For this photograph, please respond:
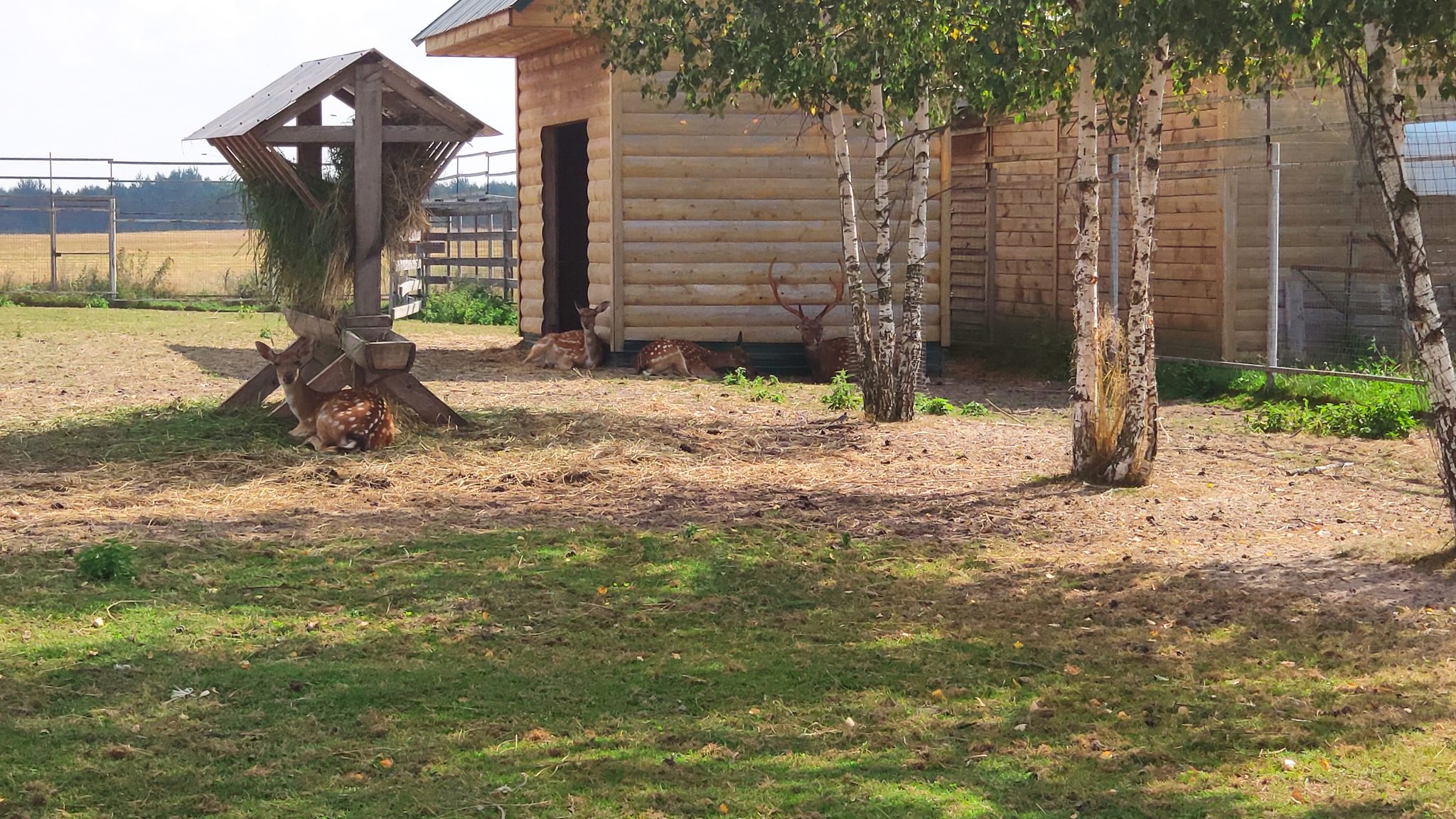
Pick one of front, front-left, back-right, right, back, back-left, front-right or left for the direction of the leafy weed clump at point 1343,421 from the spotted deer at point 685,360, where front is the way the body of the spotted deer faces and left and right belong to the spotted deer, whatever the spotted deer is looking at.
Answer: front-right

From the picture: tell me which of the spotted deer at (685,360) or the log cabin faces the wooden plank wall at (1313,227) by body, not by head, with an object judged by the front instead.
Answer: the spotted deer

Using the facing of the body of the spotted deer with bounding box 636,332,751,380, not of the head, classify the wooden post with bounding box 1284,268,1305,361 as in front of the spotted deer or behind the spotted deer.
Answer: in front

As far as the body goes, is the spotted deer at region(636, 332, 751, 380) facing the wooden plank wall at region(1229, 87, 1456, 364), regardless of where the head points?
yes

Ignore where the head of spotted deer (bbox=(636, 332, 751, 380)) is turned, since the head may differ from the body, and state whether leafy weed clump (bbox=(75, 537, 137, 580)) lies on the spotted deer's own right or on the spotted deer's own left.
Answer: on the spotted deer's own right

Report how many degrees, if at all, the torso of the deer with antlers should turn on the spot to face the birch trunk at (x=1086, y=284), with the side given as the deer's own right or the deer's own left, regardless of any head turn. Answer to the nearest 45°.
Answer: approximately 45° to the deer's own left

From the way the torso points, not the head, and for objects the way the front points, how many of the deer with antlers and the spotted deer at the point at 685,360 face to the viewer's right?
1

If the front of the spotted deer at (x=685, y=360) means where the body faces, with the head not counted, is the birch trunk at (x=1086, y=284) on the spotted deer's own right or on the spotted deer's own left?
on the spotted deer's own right

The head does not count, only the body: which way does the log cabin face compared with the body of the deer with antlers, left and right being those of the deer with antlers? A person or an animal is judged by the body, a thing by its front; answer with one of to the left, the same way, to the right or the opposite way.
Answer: the same way

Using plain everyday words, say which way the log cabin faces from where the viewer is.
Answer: facing the viewer and to the left of the viewer

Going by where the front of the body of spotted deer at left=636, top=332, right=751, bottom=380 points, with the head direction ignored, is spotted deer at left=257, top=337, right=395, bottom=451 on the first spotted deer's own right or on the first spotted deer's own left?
on the first spotted deer's own right

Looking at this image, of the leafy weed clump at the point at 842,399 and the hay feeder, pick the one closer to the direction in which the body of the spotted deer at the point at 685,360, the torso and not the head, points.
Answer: the leafy weed clump

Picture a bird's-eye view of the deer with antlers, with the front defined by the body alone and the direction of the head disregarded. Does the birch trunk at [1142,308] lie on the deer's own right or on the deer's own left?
on the deer's own left

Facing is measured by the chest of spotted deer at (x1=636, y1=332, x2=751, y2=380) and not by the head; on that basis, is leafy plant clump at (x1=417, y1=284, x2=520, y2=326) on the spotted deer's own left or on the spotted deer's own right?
on the spotted deer's own left

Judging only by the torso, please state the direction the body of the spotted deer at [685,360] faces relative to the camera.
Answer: to the viewer's right
